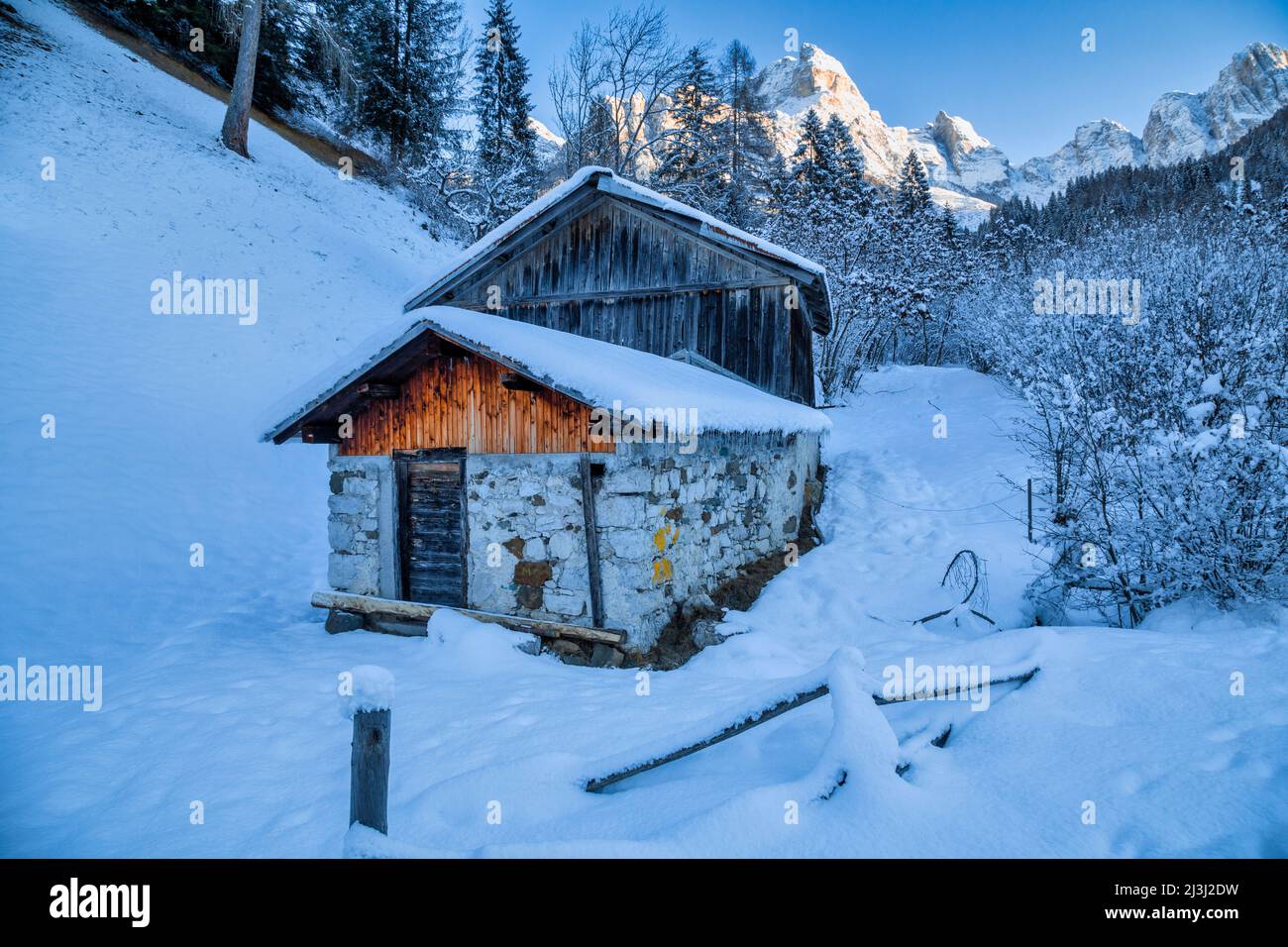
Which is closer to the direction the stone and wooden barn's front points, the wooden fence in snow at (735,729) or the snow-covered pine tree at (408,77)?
the wooden fence in snow

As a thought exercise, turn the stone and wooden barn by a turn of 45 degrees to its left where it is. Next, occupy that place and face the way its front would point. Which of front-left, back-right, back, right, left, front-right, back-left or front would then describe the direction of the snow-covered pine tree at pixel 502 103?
back

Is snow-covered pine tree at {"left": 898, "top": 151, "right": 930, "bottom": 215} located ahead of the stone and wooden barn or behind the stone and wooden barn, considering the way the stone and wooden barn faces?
behind

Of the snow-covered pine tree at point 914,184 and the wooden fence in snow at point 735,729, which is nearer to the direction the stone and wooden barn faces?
the wooden fence in snow

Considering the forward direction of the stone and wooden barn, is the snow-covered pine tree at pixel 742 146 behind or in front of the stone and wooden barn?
behind

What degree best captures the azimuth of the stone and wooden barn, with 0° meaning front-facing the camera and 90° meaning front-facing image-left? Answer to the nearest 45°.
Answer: approximately 45°

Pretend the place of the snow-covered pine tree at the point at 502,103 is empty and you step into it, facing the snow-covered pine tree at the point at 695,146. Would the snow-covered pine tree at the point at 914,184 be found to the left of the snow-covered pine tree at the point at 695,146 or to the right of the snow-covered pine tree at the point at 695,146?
left
